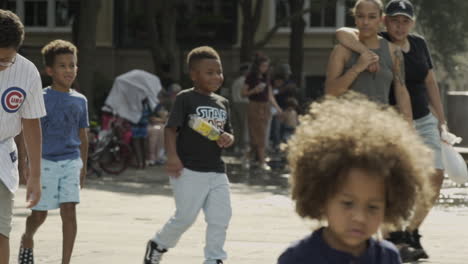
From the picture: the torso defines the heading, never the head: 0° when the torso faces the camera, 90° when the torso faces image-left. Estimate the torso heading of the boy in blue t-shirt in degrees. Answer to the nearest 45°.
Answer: approximately 315°

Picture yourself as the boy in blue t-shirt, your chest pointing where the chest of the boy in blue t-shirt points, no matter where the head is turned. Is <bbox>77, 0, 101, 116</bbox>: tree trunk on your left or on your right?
on your left

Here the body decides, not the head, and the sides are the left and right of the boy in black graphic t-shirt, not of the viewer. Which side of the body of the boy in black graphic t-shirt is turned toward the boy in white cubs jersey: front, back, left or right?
right

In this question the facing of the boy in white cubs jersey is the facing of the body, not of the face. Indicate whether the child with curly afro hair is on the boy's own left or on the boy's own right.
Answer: on the boy's own left

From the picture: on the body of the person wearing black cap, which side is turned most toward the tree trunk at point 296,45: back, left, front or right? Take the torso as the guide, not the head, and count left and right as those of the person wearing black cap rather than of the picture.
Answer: back

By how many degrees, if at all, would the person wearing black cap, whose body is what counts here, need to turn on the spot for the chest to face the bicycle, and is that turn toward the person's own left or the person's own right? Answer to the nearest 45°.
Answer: approximately 135° to the person's own right

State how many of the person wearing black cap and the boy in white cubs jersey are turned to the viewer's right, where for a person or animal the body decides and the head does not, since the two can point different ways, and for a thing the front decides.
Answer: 0

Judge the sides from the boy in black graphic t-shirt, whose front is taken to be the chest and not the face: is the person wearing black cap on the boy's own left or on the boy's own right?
on the boy's own left

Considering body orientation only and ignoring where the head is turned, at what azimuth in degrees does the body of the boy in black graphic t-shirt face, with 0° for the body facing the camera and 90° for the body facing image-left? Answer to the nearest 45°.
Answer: approximately 315°

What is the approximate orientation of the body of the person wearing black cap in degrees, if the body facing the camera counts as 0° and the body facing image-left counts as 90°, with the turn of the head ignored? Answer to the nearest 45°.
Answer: approximately 0°

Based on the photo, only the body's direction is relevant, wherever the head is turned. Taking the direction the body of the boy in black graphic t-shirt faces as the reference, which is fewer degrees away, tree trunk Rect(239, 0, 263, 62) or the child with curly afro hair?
the child with curly afro hair

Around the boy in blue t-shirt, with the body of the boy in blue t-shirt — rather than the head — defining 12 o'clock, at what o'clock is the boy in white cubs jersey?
The boy in white cubs jersey is roughly at 2 o'clock from the boy in blue t-shirt.
